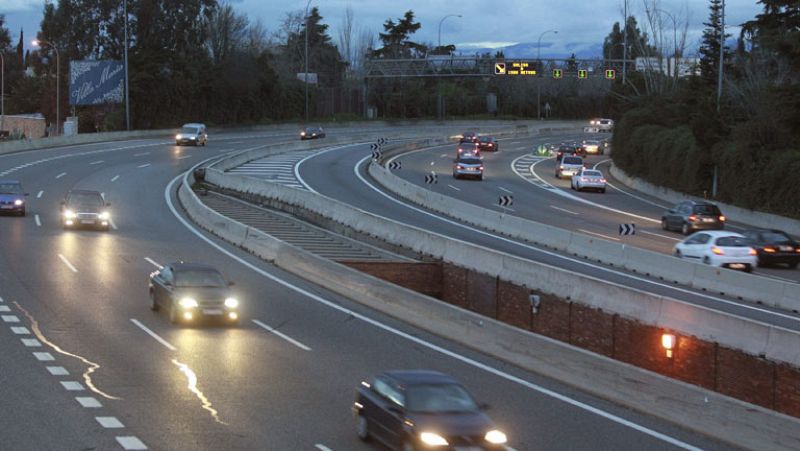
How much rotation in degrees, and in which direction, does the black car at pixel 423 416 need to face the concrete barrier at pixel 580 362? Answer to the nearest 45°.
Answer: approximately 90° to its left

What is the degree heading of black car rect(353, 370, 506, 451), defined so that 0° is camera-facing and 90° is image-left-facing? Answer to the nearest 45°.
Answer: approximately 315°

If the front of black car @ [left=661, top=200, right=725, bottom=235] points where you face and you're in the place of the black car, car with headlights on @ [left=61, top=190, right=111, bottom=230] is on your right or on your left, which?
on your left

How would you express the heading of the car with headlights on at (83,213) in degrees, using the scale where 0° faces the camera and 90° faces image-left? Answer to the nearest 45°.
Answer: approximately 0°

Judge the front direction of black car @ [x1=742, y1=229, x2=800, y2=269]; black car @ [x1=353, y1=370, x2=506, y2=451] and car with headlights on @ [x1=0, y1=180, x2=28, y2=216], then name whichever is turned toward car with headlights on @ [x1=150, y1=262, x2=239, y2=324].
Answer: car with headlights on @ [x1=0, y1=180, x2=28, y2=216]

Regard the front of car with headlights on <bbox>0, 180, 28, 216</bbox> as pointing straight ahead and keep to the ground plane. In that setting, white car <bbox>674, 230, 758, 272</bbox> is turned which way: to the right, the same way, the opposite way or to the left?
the opposite way

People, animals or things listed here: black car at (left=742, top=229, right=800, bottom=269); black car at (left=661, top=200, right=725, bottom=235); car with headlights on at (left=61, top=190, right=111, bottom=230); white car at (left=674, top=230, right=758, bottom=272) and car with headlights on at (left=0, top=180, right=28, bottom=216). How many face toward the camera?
2

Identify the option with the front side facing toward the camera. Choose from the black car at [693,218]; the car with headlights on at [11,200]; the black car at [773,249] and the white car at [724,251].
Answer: the car with headlights on

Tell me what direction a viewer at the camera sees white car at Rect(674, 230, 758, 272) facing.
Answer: facing away from the viewer and to the left of the viewer

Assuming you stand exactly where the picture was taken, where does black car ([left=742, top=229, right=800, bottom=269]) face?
facing away from the viewer and to the left of the viewer

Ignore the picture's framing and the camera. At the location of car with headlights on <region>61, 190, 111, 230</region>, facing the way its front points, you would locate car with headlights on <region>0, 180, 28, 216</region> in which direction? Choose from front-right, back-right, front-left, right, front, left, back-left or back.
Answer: back-right

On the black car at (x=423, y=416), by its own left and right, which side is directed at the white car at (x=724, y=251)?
left
